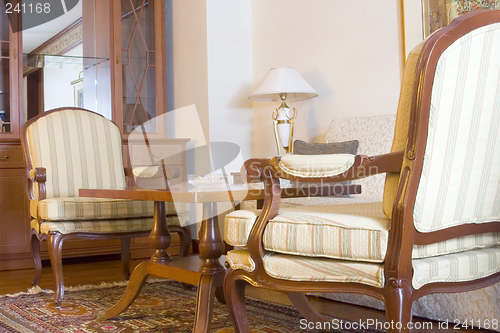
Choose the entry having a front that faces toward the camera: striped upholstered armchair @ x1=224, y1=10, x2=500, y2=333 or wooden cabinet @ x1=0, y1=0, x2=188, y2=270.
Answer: the wooden cabinet

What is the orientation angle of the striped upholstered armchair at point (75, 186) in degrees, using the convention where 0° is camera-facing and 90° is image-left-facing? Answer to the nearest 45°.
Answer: approximately 315°

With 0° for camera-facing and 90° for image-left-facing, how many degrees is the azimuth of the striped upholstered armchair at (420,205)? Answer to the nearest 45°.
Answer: approximately 135°

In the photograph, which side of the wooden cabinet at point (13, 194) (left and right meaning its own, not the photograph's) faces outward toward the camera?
front

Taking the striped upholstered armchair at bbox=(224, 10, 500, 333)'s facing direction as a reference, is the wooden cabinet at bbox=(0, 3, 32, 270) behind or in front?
in front

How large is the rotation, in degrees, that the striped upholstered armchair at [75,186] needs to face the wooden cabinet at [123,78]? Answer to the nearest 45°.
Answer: approximately 135° to its left

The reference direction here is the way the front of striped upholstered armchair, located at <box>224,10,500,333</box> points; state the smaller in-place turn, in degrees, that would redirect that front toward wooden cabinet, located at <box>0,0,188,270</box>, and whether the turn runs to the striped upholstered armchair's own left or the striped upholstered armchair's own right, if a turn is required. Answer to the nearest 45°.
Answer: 0° — it already faces it

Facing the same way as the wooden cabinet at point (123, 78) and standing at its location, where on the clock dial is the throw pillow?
The throw pillow is roughly at 11 o'clock from the wooden cabinet.

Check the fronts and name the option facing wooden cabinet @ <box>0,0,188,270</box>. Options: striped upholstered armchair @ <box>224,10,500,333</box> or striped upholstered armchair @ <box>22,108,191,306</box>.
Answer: striped upholstered armchair @ <box>224,10,500,333</box>
